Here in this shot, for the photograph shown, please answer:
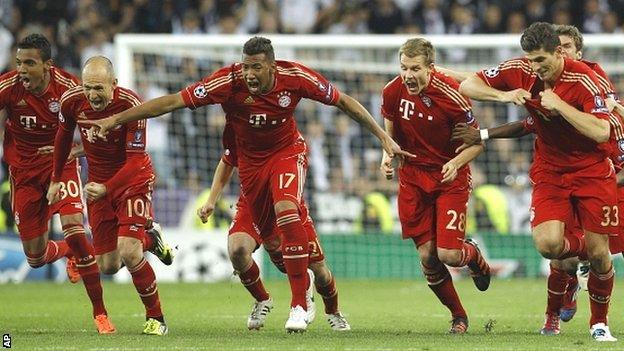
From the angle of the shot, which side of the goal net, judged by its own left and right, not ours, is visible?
front
